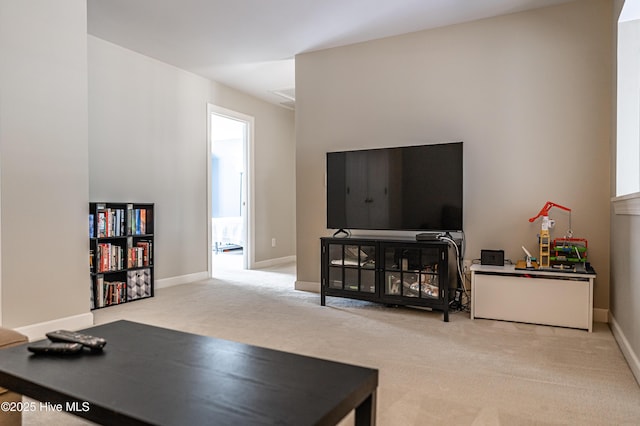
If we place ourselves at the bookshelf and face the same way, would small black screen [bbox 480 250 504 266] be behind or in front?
in front

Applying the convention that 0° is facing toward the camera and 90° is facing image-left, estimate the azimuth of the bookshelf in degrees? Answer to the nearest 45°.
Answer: approximately 315°

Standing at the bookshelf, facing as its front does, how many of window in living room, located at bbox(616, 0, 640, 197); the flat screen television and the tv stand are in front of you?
3

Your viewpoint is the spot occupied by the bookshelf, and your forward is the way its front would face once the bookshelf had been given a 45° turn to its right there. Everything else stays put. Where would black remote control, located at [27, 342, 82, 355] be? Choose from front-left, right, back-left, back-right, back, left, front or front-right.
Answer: front

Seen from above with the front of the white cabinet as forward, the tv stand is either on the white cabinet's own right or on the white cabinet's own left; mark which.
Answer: on the white cabinet's own right

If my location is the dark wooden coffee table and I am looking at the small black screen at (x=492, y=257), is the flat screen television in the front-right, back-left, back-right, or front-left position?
front-left

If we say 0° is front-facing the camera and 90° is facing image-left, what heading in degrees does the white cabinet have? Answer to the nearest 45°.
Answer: approximately 0°

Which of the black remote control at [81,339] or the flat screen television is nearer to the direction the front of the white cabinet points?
the black remote control

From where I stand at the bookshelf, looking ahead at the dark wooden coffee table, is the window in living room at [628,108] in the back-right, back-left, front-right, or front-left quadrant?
front-left

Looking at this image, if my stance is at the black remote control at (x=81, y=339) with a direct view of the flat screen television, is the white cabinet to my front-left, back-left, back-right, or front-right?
front-right

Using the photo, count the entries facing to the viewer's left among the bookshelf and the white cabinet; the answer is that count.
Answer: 0

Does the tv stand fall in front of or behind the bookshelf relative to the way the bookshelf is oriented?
in front
